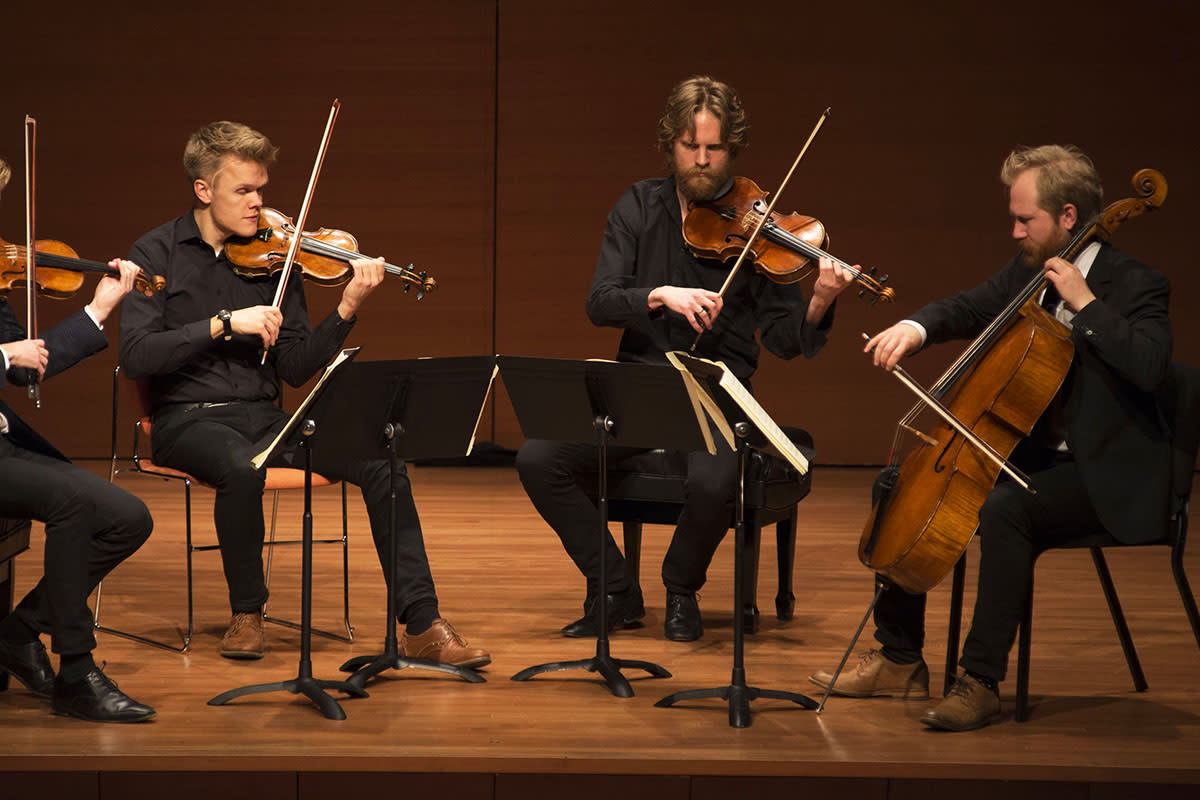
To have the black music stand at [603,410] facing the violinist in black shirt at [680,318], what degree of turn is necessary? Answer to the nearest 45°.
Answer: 0° — it already faces them

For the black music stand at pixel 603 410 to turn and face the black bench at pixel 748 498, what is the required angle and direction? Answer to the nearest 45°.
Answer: approximately 45° to its right

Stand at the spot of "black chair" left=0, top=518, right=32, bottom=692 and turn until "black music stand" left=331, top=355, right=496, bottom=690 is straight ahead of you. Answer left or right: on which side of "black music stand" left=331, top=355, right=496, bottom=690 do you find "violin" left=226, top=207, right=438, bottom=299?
left

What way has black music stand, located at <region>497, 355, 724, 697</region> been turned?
away from the camera
